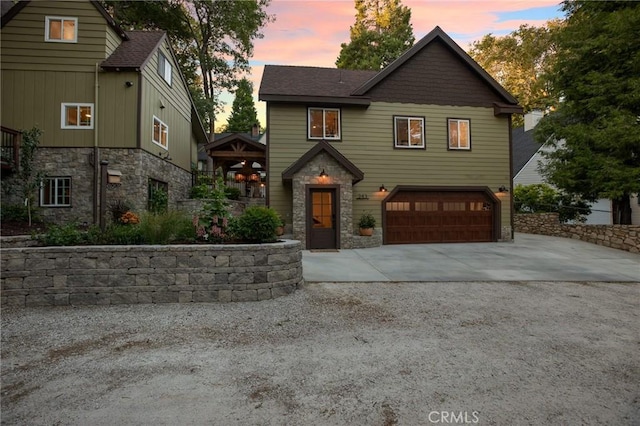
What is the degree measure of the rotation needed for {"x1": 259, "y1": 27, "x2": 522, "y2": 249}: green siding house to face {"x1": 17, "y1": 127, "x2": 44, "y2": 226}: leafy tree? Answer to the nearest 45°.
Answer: approximately 45° to its right

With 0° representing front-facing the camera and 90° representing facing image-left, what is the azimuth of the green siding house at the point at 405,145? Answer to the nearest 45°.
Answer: approximately 0°

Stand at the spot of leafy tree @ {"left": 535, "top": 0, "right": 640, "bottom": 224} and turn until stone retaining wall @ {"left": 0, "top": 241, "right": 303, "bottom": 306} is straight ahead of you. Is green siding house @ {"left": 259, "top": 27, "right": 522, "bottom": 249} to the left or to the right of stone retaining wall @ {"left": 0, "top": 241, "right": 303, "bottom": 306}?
right

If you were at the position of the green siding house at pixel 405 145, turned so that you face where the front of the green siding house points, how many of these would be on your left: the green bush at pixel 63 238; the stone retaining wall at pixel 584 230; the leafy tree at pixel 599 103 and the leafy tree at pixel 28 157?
2

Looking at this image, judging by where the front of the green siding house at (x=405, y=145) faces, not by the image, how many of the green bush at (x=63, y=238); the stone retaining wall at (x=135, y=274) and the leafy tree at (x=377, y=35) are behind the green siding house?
1

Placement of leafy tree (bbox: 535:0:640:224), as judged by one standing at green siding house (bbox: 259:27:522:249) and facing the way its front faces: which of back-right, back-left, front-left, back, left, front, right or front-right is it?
left

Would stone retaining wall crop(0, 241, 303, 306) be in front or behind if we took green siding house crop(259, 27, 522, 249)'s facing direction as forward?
in front

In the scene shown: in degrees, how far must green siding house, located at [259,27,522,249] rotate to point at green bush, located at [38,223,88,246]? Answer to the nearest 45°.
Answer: approximately 45° to its right

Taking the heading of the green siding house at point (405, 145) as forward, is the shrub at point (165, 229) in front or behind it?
in front

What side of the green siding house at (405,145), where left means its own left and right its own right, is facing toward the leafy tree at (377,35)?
back

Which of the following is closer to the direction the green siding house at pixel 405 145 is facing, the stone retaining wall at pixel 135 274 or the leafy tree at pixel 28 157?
the stone retaining wall

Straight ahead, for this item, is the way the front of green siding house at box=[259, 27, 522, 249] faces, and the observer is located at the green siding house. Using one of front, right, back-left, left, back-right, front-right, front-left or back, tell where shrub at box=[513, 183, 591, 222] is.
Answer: back-left

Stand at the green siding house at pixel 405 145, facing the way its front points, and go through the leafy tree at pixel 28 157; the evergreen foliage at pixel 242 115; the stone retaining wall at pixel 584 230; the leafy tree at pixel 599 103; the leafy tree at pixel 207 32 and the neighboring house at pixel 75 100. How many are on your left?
2

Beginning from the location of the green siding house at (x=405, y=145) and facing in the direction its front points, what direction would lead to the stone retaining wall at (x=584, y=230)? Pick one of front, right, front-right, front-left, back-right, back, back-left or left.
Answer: left

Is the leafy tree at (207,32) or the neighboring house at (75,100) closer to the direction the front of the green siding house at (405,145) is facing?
the neighboring house
